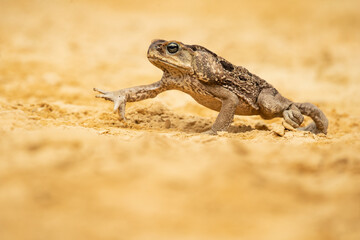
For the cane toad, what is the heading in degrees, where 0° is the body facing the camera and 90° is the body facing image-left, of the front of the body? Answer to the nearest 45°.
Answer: approximately 90°
